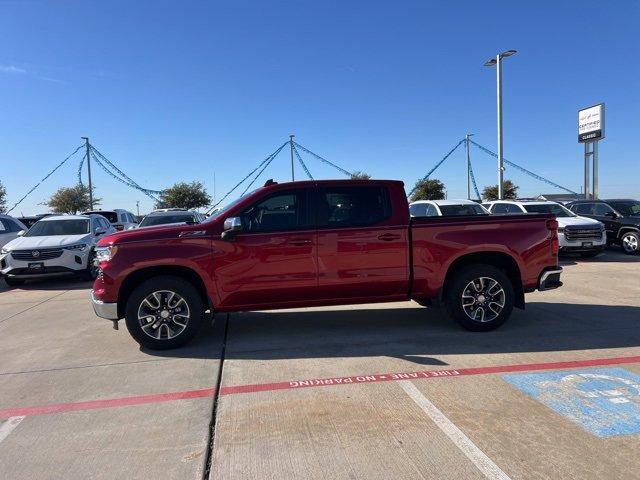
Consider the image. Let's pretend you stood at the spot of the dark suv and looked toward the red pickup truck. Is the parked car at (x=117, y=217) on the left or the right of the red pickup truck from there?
right

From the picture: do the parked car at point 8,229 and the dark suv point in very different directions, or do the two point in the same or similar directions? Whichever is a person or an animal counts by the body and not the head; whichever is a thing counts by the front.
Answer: same or similar directions

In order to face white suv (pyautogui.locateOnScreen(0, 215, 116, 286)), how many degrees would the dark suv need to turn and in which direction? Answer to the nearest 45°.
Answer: approximately 90° to its right

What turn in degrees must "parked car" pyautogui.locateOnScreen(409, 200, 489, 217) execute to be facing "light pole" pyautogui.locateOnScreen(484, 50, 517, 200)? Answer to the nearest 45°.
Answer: approximately 135° to its left

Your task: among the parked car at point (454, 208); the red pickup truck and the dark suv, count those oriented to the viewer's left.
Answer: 1

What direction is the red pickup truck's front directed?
to the viewer's left

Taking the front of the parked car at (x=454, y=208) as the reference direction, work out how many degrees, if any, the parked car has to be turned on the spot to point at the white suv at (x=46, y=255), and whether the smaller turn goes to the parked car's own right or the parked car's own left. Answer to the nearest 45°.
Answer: approximately 90° to the parked car's own right

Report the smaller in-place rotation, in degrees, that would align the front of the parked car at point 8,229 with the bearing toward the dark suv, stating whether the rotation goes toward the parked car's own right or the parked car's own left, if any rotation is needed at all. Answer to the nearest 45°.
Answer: approximately 90° to the parked car's own left

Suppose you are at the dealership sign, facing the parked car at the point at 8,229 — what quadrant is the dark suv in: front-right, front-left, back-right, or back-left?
front-left

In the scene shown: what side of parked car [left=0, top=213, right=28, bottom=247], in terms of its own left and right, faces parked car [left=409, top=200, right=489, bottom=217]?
left

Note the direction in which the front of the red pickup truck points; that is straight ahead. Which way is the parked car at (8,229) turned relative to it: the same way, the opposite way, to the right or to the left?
to the left

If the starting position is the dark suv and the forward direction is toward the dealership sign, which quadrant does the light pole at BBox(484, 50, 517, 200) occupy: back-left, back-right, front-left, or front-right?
front-left
